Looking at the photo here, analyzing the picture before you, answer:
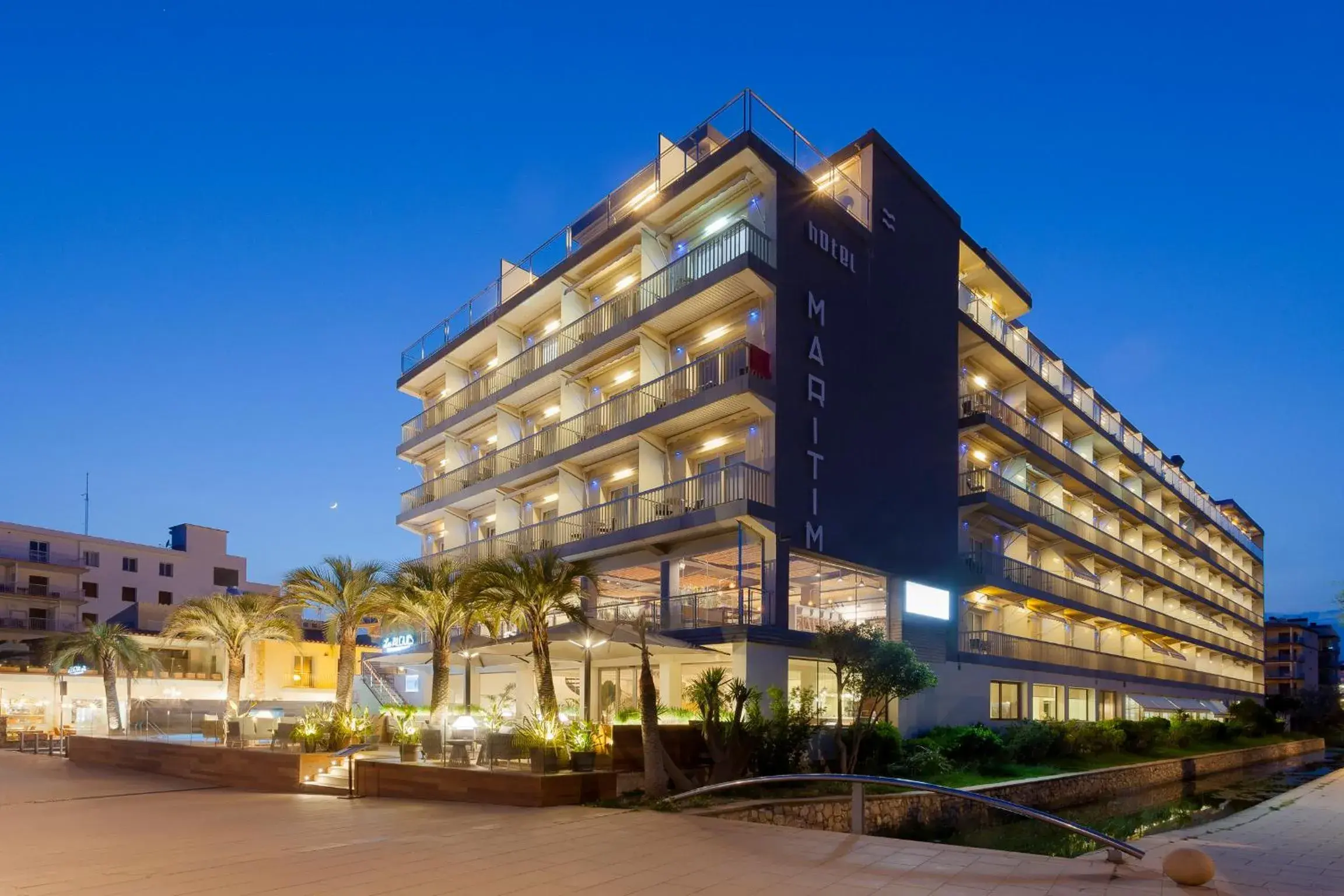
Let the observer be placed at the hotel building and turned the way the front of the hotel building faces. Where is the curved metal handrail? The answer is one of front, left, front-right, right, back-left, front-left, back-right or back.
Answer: front-left

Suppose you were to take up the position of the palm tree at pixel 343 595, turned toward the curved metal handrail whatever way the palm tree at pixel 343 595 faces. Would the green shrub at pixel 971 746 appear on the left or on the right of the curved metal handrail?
left

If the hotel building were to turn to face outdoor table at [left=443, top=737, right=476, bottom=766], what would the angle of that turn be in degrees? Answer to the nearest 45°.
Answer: approximately 45° to its left

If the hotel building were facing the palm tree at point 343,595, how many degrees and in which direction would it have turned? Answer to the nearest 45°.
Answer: approximately 45° to its right

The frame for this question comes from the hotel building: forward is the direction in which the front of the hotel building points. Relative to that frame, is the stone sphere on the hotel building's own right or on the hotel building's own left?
on the hotel building's own left

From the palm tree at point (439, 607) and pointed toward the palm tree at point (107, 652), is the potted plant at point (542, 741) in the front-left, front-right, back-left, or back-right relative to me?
back-left

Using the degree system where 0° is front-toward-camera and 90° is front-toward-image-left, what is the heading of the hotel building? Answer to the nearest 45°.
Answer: approximately 45°
